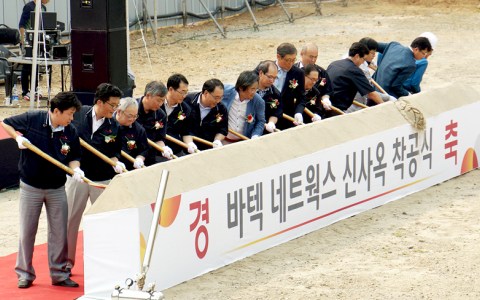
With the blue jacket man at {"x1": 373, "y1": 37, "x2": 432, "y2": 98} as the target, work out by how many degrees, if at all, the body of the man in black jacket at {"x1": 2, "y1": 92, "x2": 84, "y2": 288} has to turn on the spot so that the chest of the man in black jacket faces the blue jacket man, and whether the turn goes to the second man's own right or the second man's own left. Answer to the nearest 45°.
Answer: approximately 90° to the second man's own left

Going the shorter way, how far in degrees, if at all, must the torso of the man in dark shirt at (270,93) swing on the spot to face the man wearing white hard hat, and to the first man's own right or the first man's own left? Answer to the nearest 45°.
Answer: approximately 90° to the first man's own left

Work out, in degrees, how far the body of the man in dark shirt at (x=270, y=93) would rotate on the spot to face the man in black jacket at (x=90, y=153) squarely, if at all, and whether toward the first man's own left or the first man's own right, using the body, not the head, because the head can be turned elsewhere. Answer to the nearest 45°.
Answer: approximately 90° to the first man's own right

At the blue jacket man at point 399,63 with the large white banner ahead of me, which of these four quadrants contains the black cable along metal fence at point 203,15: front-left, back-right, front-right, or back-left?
back-right

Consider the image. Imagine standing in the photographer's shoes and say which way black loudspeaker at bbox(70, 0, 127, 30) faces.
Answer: facing the viewer and to the right of the viewer

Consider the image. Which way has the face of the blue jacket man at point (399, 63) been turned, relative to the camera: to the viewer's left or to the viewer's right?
to the viewer's right

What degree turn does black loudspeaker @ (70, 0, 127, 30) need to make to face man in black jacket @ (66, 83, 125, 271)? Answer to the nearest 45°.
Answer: approximately 45° to its right

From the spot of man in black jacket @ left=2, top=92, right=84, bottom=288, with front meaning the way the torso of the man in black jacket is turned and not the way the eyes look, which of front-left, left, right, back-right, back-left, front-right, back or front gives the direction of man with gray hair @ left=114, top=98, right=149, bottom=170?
left
